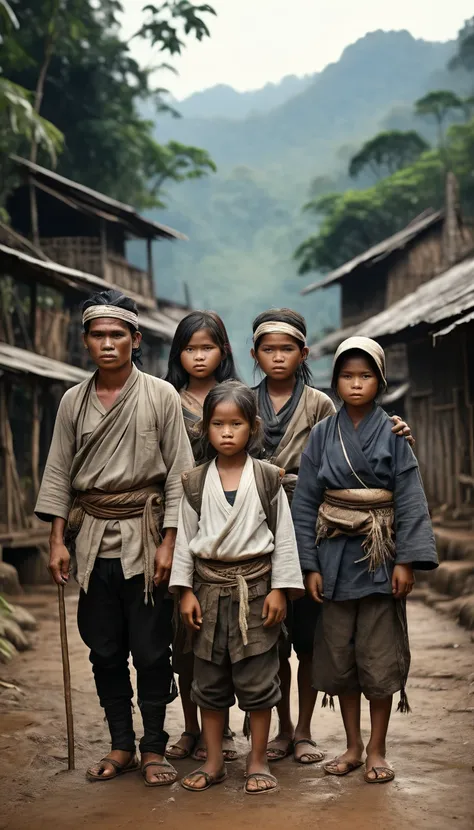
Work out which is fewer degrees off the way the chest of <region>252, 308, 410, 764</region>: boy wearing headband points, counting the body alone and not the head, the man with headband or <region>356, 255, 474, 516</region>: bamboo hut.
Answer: the man with headband

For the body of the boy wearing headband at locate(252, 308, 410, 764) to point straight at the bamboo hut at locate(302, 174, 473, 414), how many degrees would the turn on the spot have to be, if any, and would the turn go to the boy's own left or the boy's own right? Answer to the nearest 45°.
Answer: approximately 180°

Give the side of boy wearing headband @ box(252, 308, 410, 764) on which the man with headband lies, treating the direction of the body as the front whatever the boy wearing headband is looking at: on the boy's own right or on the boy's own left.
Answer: on the boy's own right

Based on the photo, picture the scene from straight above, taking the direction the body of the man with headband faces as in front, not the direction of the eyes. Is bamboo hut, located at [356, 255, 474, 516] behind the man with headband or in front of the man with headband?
behind

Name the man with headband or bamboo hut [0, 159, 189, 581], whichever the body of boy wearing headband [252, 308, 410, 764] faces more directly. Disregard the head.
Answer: the man with headband

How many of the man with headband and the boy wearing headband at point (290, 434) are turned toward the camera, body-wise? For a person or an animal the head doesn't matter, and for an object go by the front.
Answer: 2

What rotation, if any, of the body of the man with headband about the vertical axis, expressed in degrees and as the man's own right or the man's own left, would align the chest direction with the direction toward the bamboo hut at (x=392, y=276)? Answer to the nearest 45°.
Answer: approximately 180°

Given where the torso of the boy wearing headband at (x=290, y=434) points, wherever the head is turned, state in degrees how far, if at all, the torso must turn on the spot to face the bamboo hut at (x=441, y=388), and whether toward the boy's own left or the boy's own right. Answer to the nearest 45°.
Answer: approximately 180°

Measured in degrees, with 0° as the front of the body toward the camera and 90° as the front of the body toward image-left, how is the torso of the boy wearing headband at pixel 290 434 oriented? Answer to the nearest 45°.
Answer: approximately 0°

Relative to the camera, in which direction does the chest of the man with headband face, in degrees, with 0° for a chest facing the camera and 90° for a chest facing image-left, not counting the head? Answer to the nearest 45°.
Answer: approximately 0°

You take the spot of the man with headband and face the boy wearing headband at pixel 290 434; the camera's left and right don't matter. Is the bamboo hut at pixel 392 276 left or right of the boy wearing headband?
left

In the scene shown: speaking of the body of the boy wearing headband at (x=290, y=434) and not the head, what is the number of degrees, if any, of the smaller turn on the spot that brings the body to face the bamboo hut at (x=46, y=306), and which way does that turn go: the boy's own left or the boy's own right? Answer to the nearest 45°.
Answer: approximately 180°
